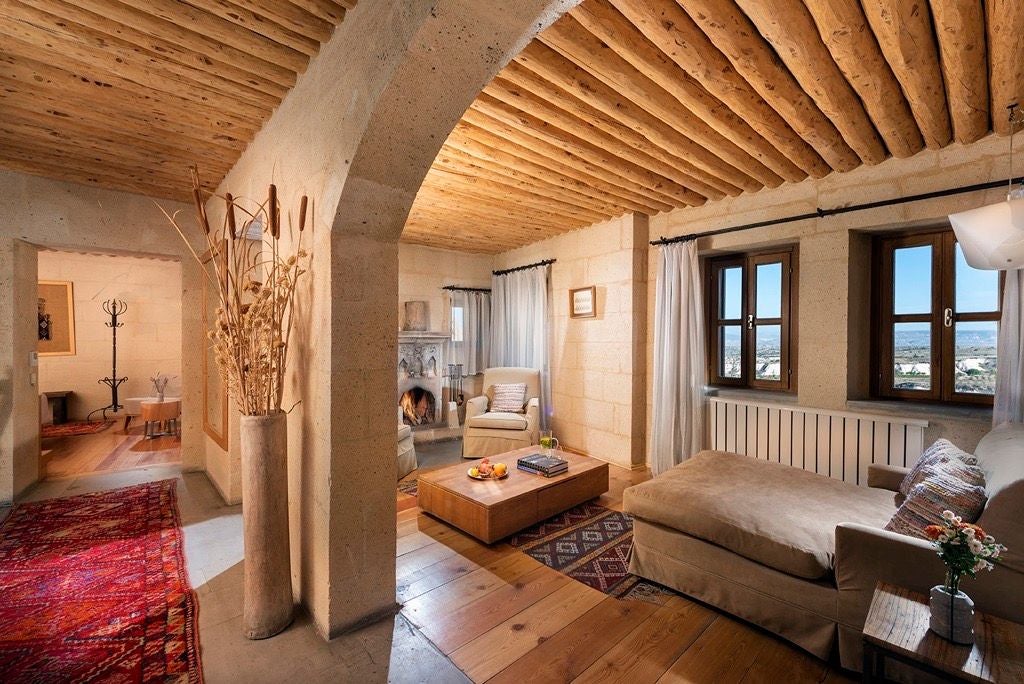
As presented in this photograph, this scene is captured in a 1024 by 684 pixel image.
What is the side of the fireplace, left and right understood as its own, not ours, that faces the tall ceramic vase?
front

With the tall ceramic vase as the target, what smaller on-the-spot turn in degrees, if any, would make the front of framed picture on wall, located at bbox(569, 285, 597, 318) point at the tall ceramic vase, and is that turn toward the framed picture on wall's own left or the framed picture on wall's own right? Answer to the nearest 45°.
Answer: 0° — it already faces it

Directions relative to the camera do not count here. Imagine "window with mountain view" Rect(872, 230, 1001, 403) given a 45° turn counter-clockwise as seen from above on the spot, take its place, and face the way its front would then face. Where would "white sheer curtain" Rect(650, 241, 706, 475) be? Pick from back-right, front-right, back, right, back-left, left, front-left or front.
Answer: right

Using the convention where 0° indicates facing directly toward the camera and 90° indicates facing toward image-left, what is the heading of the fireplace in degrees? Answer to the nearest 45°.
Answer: approximately 0°

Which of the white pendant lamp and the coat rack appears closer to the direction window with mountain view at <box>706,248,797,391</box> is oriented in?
the coat rack

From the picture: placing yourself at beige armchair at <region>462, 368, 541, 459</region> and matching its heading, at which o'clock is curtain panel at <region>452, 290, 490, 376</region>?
The curtain panel is roughly at 4 o'clock from the beige armchair.

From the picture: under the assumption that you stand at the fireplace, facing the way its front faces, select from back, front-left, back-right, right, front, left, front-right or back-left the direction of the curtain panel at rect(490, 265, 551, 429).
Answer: left

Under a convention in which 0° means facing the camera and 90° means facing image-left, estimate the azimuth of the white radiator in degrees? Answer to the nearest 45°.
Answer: approximately 45°

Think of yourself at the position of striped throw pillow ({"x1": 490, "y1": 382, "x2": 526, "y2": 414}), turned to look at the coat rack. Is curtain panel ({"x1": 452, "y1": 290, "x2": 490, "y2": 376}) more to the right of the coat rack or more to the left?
right

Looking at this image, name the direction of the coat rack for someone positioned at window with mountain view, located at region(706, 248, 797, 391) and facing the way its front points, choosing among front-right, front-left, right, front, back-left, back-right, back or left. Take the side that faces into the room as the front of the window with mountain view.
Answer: front-right

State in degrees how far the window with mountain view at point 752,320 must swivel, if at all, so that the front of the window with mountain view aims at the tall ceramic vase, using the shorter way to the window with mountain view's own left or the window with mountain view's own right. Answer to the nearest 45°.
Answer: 0° — it already faces it

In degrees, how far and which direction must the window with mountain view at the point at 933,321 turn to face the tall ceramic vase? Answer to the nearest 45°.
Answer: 0° — it already faces it

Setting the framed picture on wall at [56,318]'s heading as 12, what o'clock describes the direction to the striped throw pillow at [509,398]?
The striped throw pillow is roughly at 11 o'clock from the framed picture on wall.

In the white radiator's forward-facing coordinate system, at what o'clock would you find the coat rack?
The coat rack is roughly at 1 o'clock from the white radiator.

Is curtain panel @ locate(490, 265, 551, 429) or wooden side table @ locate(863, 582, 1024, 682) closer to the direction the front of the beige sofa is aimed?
the curtain panel

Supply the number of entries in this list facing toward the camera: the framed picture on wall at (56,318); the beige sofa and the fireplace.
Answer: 2

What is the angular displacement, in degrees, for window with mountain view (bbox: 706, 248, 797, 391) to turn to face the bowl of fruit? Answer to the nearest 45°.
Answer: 0° — it already faces it

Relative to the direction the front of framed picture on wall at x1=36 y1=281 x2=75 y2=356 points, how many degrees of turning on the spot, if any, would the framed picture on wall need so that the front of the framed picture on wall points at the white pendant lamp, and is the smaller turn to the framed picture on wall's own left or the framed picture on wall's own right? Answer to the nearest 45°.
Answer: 0° — it already faces it
